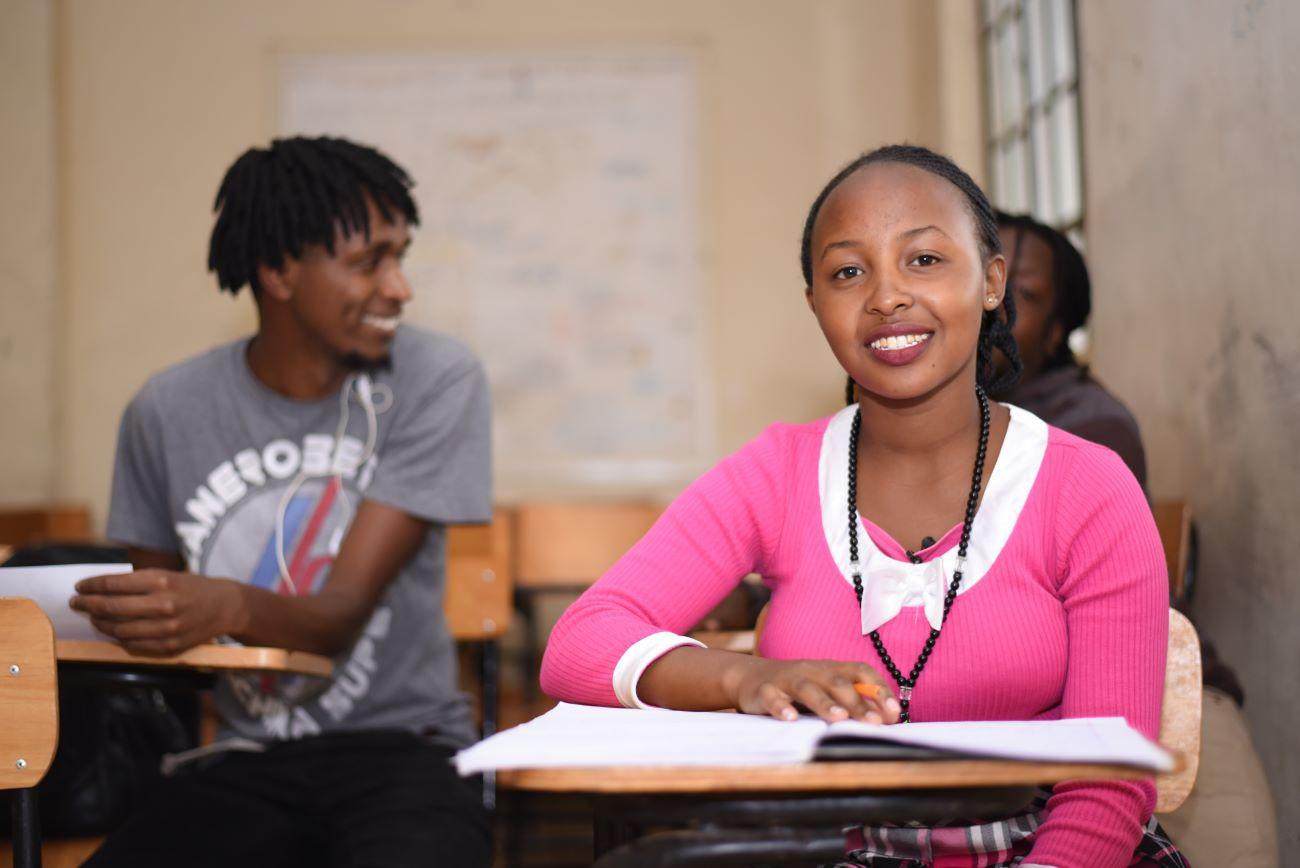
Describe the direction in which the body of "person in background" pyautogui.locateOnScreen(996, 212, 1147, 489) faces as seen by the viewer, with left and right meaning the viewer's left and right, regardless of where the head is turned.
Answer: facing the viewer and to the left of the viewer

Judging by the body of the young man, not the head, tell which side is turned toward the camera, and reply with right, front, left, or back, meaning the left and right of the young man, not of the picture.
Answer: front

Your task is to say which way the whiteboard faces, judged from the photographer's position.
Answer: facing the viewer

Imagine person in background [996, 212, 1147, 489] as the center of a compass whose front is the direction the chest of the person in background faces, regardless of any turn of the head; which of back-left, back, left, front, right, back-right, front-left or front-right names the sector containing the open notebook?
front-left

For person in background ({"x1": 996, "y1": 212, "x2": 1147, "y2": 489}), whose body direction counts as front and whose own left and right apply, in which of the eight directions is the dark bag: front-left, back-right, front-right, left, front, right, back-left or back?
front

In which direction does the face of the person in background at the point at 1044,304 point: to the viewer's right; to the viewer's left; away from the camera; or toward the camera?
toward the camera

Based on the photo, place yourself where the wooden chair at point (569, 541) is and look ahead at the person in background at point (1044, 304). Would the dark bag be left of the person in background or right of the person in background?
right

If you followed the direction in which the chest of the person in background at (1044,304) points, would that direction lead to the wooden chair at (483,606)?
no

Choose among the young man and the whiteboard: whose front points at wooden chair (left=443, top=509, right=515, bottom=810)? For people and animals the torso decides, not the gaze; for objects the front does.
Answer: the whiteboard

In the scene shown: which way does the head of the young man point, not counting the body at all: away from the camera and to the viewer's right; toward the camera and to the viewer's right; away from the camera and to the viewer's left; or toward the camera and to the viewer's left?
toward the camera and to the viewer's right

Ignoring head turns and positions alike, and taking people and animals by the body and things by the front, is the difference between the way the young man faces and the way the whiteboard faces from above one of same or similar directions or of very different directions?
same or similar directions
